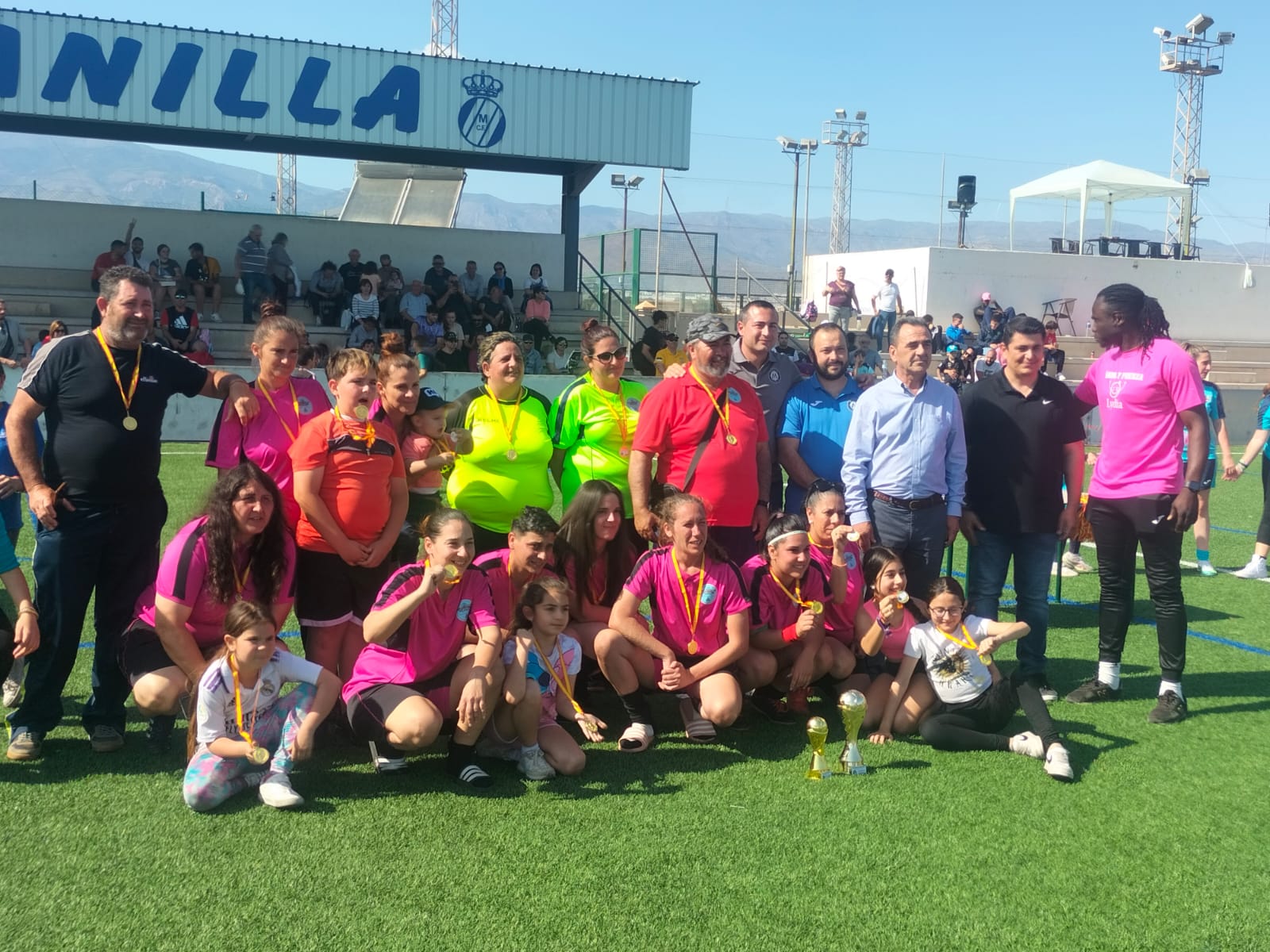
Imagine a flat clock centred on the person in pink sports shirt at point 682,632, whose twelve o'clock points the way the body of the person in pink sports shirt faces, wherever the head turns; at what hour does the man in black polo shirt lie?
The man in black polo shirt is roughly at 8 o'clock from the person in pink sports shirt.

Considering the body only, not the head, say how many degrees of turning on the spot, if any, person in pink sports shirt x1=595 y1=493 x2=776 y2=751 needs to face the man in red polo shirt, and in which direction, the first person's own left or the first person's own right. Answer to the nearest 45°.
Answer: approximately 180°

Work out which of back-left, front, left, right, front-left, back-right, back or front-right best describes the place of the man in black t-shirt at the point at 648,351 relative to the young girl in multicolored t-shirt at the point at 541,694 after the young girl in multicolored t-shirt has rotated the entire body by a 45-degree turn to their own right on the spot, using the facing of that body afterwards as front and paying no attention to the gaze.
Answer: back

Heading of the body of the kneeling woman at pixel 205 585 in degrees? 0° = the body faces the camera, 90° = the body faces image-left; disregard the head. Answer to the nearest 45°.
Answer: approximately 315°

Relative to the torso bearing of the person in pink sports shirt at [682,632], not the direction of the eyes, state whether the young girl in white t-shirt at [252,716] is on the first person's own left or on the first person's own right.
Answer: on the first person's own right

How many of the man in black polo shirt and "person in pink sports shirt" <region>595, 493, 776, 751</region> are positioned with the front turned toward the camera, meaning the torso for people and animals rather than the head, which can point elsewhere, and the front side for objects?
2

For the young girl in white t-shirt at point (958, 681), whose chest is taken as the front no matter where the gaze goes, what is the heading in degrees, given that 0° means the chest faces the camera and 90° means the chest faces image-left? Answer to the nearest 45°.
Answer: approximately 0°

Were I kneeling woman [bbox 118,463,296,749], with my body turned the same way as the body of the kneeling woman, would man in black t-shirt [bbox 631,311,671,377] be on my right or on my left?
on my left
